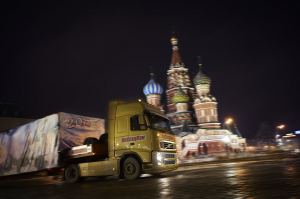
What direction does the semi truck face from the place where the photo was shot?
facing the viewer and to the right of the viewer
